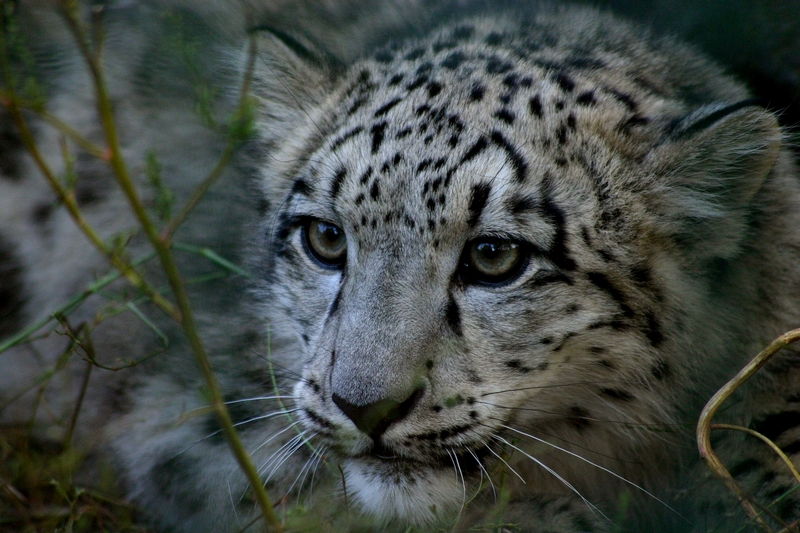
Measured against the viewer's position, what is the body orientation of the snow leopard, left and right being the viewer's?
facing the viewer and to the left of the viewer
